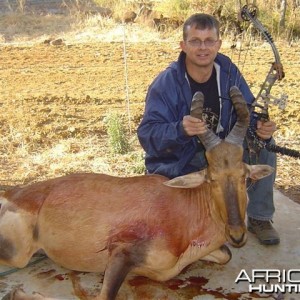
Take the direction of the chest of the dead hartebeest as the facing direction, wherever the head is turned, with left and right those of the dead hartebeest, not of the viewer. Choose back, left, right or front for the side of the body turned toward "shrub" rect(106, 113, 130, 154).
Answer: left

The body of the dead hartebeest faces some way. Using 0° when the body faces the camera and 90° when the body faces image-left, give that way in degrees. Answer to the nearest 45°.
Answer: approximately 270°
